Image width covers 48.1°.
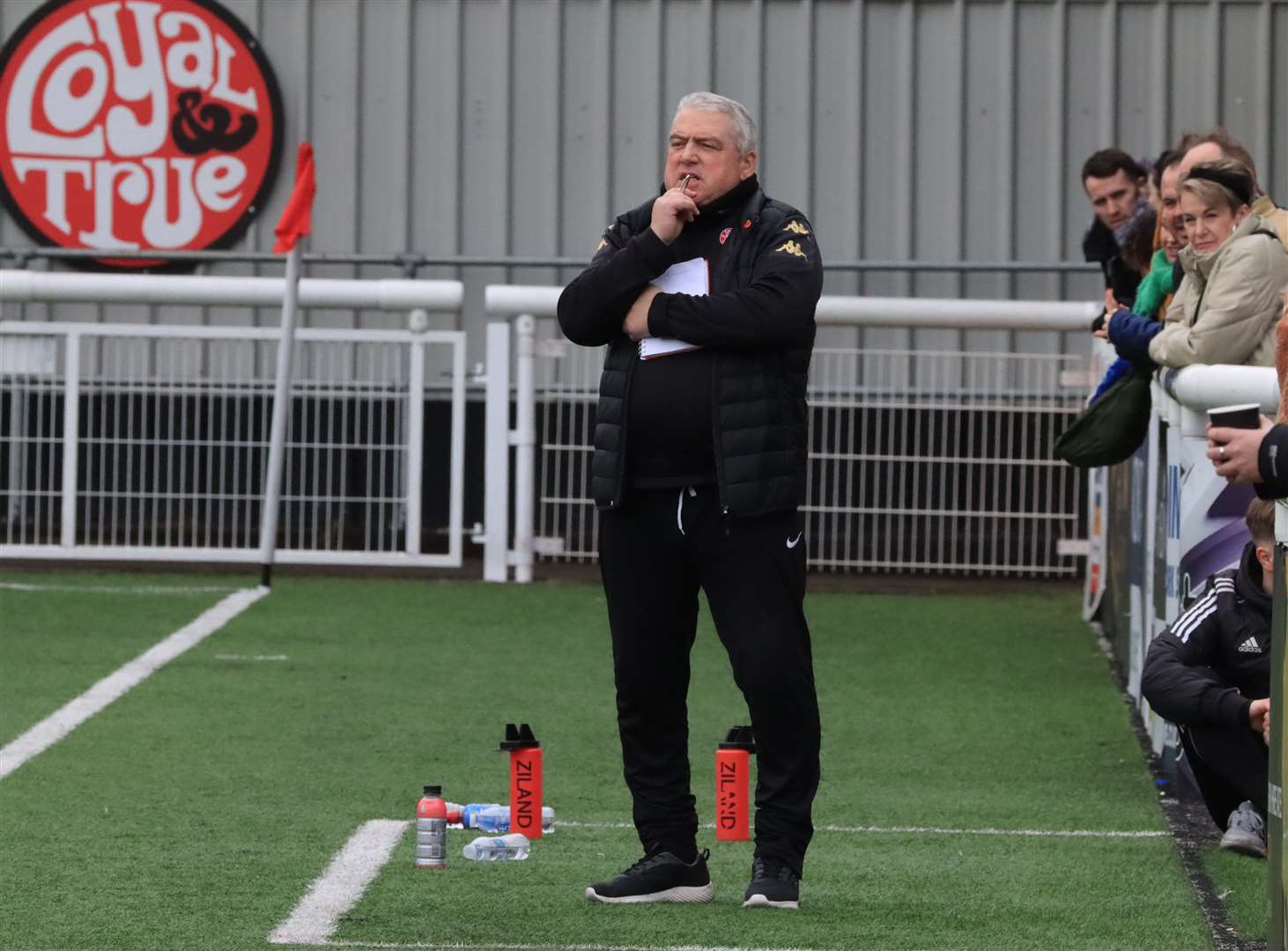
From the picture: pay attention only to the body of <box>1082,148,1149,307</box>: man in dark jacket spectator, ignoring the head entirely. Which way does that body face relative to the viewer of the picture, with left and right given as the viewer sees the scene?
facing the viewer and to the left of the viewer

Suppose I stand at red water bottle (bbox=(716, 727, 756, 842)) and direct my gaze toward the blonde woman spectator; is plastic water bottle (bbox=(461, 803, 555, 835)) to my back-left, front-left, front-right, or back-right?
back-left

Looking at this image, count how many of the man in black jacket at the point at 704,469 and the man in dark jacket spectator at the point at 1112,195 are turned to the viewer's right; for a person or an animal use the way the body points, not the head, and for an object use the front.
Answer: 0

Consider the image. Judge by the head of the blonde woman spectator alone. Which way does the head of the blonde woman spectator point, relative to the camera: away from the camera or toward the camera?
toward the camera

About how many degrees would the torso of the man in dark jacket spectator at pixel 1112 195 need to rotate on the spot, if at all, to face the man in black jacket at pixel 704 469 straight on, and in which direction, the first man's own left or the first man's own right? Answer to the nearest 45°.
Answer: approximately 45° to the first man's own left
